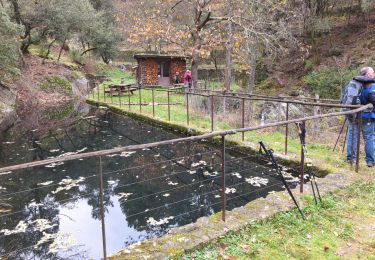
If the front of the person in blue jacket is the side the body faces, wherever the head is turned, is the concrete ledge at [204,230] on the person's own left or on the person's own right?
on the person's own left

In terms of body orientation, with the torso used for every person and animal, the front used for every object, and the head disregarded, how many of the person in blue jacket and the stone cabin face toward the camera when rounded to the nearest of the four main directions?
1

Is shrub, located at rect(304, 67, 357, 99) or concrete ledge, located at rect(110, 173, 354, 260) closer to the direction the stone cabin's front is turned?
the concrete ledge

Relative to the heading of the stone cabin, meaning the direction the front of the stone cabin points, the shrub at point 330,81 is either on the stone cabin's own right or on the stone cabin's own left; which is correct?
on the stone cabin's own left

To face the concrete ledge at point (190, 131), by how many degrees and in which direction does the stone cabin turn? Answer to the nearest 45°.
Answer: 0° — it already faces it

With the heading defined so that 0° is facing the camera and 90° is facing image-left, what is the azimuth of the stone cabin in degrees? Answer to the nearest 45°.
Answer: approximately 0°

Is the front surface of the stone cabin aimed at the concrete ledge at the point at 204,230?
yes
